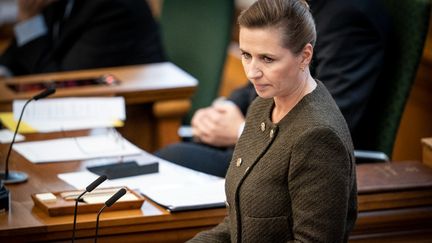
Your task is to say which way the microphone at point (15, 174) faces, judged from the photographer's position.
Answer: facing to the right of the viewer

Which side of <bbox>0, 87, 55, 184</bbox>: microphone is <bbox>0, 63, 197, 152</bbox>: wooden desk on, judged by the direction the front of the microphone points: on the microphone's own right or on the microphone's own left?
on the microphone's own left

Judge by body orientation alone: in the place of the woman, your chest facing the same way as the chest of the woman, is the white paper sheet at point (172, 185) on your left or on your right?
on your right

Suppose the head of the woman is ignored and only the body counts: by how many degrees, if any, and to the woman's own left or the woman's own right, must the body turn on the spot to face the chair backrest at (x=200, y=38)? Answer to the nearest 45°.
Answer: approximately 135° to the woman's own right

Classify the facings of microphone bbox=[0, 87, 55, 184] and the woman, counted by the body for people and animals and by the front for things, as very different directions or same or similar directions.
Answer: very different directions

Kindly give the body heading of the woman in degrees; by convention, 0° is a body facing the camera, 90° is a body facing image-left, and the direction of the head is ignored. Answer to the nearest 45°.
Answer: approximately 45°

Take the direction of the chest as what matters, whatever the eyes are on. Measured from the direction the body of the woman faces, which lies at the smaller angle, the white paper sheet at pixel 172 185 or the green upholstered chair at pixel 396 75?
the white paper sheet

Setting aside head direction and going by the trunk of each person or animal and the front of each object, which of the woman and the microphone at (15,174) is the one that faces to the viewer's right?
the microphone

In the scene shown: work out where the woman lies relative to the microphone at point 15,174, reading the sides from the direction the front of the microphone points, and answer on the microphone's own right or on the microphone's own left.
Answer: on the microphone's own right
